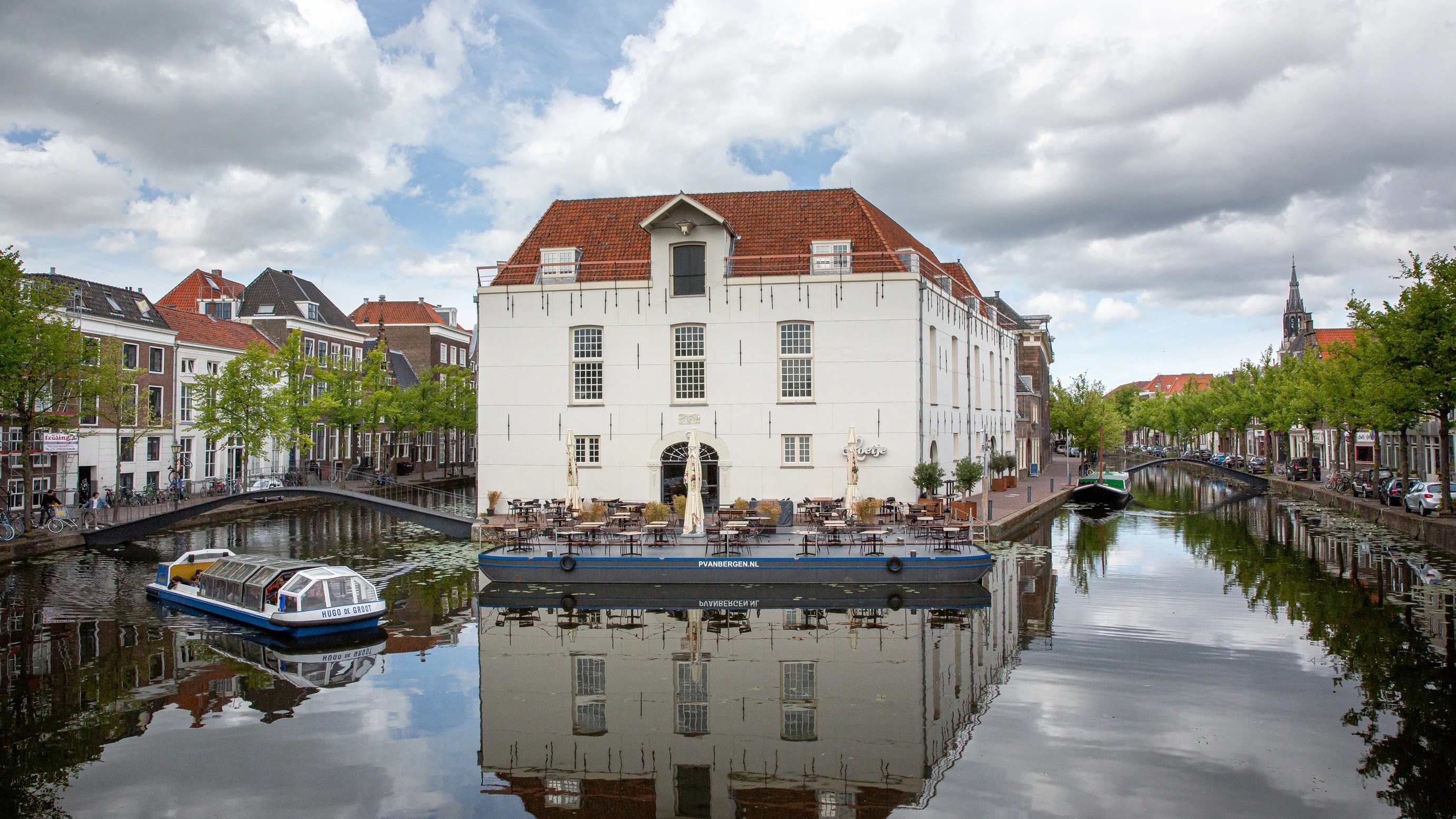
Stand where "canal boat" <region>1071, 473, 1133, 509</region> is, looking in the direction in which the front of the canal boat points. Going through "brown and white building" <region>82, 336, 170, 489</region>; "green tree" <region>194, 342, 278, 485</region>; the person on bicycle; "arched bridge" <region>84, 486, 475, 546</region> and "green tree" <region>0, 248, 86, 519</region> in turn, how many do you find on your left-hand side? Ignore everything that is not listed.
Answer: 0

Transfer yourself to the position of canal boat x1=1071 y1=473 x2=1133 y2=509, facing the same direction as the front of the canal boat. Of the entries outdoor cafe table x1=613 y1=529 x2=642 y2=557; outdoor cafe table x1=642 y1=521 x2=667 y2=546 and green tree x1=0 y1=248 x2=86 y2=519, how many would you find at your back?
0

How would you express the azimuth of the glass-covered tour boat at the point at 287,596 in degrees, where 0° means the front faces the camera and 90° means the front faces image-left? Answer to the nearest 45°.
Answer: approximately 315°

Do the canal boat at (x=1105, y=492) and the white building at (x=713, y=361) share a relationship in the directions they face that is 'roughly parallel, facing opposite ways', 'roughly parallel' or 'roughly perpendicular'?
roughly parallel

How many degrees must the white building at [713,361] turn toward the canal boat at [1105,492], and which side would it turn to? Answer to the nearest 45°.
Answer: approximately 135° to its left

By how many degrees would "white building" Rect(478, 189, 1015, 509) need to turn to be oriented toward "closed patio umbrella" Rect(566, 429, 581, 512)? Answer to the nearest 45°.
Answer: approximately 45° to its right

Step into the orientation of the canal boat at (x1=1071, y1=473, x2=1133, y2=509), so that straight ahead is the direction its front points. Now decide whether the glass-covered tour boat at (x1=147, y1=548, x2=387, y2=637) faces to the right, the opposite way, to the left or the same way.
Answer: to the left

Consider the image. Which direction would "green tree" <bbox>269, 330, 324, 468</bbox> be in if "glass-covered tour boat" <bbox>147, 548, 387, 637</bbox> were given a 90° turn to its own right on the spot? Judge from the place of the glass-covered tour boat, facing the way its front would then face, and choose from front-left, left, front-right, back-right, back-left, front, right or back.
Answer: back-right

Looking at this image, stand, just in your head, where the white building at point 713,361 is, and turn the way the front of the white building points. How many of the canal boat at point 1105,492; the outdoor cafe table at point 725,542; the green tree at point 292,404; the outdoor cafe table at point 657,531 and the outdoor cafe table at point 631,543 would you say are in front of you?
3

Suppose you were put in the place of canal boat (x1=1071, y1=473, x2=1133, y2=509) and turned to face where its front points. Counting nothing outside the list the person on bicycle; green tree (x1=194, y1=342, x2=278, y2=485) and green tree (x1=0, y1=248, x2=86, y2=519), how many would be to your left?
0

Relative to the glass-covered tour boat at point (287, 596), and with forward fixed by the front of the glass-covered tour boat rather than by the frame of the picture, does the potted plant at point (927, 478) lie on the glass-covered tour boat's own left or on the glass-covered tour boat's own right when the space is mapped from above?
on the glass-covered tour boat's own left

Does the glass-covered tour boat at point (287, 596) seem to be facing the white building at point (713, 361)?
no

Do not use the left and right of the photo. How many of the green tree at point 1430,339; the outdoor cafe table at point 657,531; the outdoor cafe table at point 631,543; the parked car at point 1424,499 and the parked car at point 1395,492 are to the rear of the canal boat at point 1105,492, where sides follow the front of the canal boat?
0

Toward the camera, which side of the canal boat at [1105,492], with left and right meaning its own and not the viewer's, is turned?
front

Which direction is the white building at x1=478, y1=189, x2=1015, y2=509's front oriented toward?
toward the camera

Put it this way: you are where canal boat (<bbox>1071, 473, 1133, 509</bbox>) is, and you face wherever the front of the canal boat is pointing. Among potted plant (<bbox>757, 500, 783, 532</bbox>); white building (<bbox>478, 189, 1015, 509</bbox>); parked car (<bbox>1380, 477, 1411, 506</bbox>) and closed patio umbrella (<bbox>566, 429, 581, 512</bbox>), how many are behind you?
0

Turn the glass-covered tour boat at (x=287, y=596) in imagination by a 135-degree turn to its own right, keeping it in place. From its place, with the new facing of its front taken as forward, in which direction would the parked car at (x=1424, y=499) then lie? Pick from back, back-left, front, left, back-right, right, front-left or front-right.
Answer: back

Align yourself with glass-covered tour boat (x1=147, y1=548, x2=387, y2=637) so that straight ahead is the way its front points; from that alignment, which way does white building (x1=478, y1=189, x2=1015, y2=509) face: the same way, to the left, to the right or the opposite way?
to the right

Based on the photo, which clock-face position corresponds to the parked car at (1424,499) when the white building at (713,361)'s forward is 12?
The parked car is roughly at 9 o'clock from the white building.
